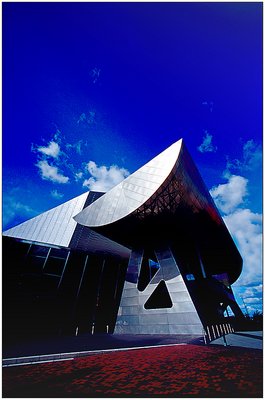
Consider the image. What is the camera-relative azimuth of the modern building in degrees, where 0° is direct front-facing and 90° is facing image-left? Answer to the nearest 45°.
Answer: approximately 315°
